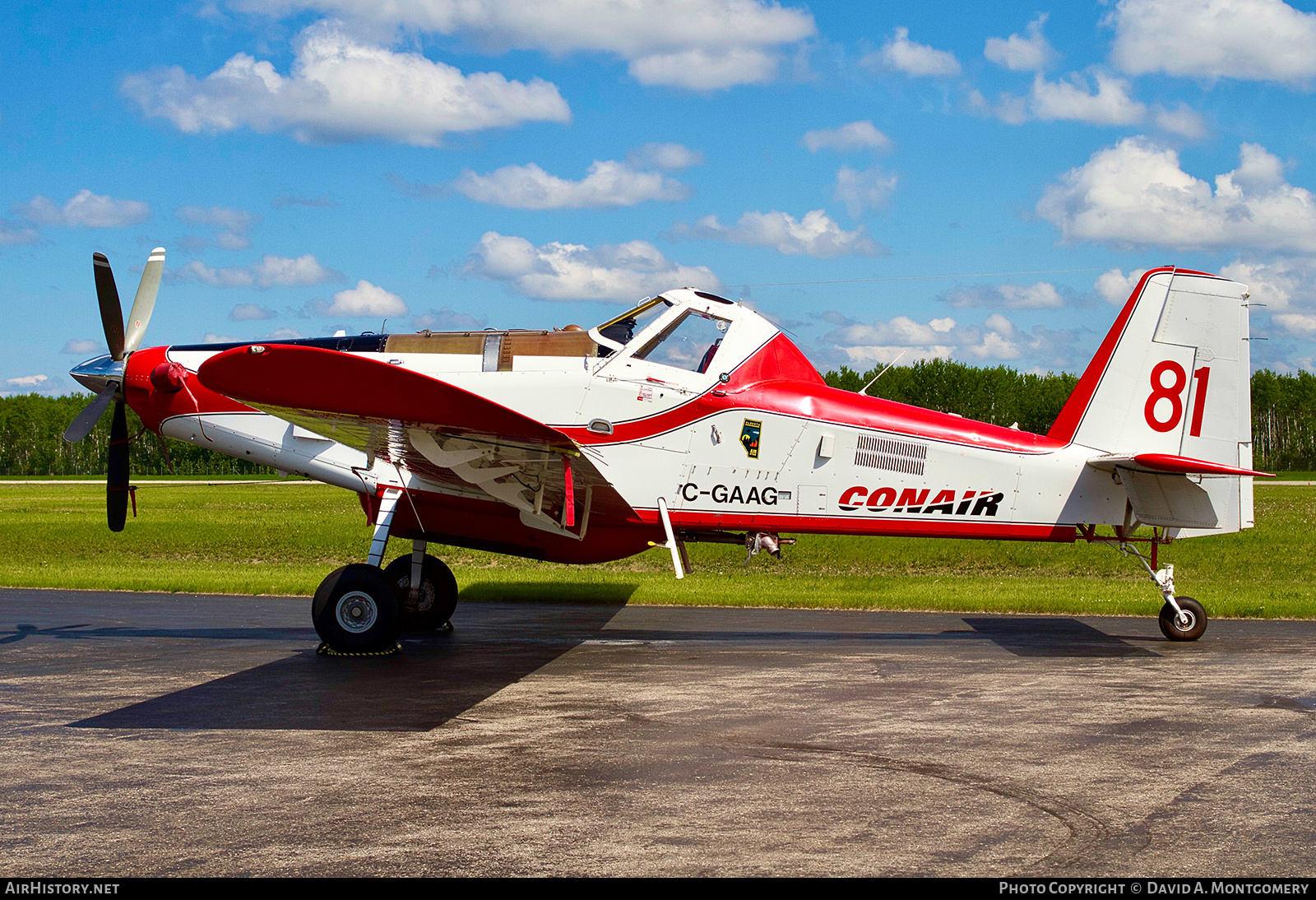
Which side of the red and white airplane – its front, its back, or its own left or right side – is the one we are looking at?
left
